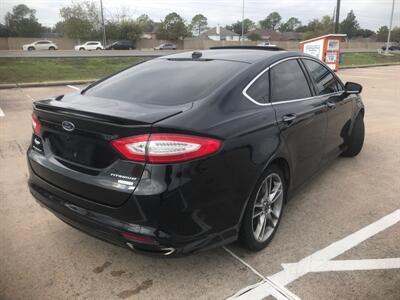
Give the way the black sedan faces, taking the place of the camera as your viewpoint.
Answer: facing away from the viewer and to the right of the viewer

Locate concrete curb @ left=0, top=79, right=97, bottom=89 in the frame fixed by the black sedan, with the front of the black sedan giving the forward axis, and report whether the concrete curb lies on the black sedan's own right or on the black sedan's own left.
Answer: on the black sedan's own left
